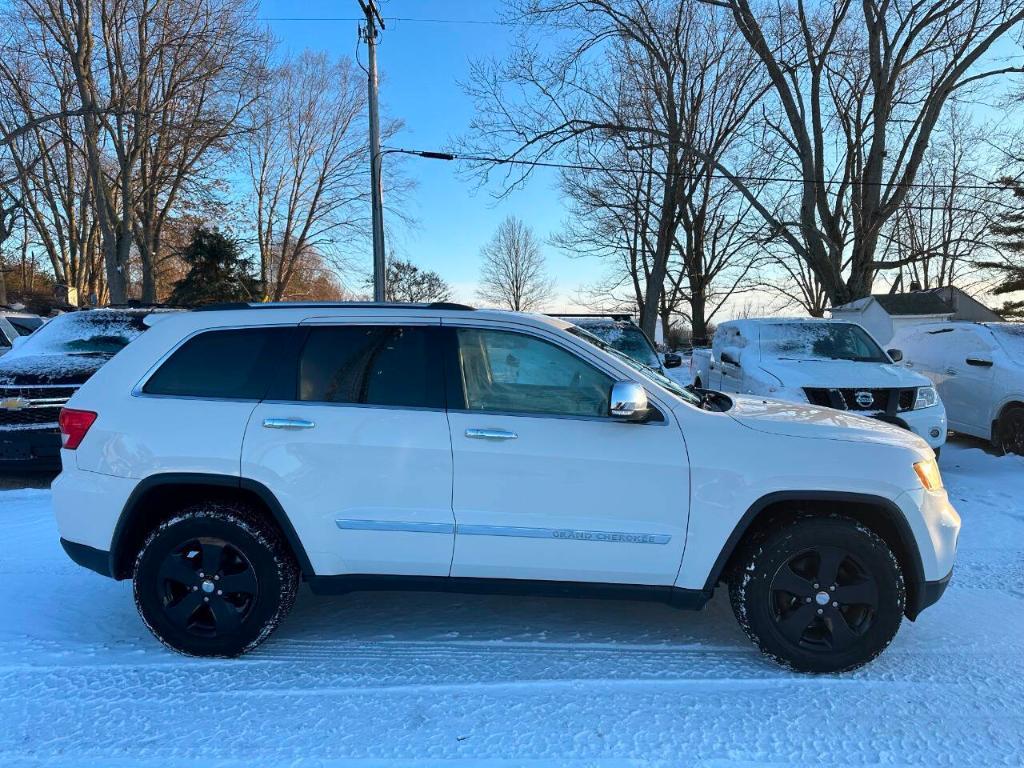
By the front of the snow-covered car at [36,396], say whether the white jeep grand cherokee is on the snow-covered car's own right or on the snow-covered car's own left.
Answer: on the snow-covered car's own left

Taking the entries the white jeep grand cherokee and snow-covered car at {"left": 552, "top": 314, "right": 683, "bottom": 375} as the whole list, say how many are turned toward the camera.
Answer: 1

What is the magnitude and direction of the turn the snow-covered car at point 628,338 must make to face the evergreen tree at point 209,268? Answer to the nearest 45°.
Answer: approximately 135° to its right

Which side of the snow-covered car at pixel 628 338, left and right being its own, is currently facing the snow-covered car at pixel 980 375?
left

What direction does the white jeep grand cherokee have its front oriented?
to the viewer's right

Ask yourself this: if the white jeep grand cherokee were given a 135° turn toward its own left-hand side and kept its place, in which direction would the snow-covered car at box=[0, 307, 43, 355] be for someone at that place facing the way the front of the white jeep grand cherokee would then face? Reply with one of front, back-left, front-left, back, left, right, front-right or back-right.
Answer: front

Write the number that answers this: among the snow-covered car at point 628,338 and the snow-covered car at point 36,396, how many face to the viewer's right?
0

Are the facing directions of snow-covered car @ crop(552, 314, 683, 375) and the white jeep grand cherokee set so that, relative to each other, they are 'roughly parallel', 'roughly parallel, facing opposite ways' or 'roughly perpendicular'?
roughly perpendicular

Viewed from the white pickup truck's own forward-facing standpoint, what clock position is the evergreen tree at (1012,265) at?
The evergreen tree is roughly at 8 o'clock from the white pickup truck.

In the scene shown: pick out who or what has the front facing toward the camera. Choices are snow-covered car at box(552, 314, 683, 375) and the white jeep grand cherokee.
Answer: the snow-covered car

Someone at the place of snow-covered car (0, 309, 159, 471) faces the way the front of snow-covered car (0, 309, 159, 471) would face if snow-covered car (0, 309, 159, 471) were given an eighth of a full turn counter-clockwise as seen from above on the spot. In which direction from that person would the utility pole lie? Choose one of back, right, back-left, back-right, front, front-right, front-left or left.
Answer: back-left

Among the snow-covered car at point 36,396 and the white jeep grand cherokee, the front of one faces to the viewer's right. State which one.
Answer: the white jeep grand cherokee

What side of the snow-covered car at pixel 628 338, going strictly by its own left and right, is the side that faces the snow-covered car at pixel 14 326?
right

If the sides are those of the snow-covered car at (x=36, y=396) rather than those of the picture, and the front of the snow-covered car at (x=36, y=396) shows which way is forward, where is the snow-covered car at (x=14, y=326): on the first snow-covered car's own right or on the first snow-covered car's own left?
on the first snow-covered car's own right

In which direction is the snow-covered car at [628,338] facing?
toward the camera

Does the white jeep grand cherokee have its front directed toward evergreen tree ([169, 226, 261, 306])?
no
